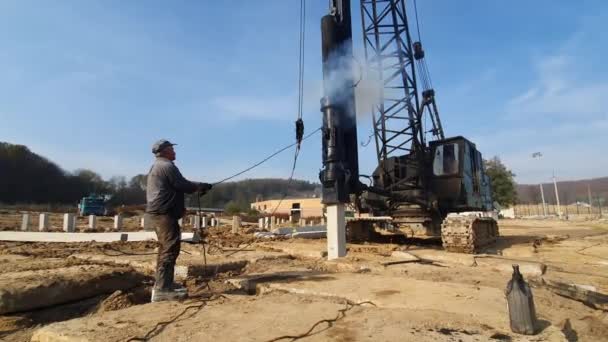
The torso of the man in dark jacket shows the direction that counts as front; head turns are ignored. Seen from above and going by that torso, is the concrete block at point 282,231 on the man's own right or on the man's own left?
on the man's own left

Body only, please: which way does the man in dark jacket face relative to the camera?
to the viewer's right

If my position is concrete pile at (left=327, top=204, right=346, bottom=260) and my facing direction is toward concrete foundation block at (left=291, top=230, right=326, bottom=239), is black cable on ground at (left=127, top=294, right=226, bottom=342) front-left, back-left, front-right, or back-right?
back-left

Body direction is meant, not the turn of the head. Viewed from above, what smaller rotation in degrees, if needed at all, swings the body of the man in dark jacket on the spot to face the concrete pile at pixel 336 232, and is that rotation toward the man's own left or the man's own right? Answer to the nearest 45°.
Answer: approximately 45° to the man's own left

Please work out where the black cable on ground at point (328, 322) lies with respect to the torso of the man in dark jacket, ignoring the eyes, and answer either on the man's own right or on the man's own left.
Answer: on the man's own right

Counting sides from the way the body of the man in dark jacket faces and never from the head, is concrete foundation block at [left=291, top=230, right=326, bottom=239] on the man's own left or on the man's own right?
on the man's own left

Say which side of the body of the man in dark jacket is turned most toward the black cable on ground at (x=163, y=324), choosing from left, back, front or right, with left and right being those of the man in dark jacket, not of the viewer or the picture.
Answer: right

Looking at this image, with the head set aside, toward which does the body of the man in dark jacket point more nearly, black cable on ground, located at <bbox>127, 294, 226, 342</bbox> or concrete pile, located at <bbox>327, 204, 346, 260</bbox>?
the concrete pile

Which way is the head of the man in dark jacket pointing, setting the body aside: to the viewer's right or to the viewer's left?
to the viewer's right
